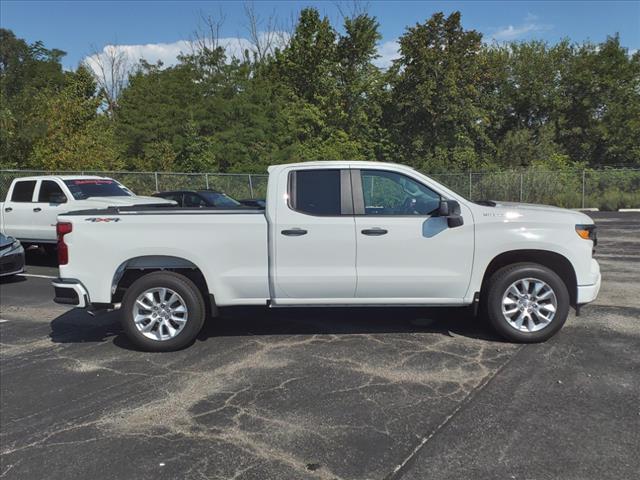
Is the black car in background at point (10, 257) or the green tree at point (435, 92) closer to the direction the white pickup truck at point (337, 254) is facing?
the green tree

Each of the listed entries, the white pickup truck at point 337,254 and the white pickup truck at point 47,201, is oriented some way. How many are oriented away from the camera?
0

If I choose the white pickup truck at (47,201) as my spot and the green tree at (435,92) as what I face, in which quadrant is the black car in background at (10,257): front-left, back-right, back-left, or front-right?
back-right

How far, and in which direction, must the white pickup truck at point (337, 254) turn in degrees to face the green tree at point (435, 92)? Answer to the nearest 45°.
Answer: approximately 90° to its left

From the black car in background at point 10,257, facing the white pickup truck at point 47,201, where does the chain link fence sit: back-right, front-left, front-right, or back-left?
front-right

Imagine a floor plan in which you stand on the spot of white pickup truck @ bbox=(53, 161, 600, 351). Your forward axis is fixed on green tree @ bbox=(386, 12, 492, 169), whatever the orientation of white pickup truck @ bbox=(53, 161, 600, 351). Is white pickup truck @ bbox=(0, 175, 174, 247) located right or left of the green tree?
left

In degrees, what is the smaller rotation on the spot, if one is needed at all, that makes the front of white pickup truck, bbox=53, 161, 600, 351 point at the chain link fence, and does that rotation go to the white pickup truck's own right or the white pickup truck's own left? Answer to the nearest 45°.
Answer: approximately 45° to the white pickup truck's own left

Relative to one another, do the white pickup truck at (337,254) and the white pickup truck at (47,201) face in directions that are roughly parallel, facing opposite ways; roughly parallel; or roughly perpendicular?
roughly parallel

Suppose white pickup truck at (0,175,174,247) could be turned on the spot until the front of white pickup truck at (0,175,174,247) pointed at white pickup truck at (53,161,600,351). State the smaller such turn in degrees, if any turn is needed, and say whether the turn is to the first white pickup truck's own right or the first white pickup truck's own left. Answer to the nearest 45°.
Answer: approximately 45° to the first white pickup truck's own right

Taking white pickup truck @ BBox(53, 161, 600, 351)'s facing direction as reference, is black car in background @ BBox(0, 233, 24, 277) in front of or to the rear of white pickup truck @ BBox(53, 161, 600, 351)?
to the rear

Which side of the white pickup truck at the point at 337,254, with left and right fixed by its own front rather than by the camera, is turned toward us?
right

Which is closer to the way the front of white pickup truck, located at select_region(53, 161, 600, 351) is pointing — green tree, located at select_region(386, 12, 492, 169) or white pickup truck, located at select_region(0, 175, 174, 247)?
the green tree

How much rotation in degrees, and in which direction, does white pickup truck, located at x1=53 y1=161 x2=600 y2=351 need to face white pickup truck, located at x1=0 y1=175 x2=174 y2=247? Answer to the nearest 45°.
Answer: approximately 135° to its left
